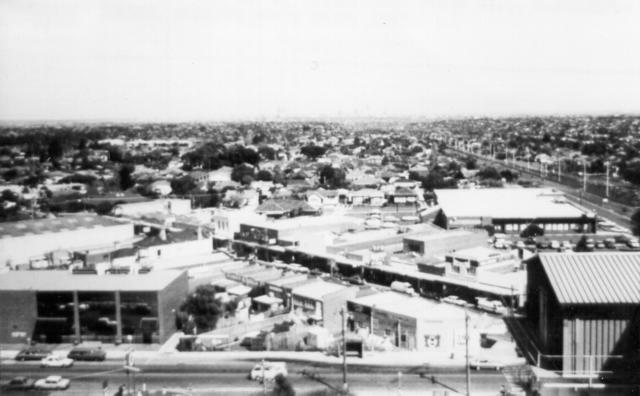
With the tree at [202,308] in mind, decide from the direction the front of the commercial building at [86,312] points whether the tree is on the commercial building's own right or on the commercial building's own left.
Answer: on the commercial building's own left

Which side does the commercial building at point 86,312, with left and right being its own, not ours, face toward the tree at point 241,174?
back

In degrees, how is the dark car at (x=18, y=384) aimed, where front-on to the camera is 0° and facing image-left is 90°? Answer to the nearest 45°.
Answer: approximately 90°

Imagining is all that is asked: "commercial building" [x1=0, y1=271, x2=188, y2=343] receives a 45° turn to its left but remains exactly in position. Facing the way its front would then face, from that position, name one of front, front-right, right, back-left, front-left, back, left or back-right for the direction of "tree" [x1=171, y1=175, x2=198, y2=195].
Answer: back-left

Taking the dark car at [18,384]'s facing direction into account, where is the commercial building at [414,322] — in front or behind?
behind

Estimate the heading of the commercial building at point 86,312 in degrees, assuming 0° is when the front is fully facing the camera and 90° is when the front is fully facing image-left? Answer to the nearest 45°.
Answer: approximately 0°

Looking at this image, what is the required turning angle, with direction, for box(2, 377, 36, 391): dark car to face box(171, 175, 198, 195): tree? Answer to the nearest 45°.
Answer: approximately 90° to its right

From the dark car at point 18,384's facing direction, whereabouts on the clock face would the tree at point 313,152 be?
The tree is roughly at 4 o'clock from the dark car.

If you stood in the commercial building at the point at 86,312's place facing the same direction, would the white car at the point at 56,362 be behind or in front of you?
in front

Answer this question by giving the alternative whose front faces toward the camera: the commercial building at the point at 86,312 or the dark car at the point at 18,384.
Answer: the commercial building

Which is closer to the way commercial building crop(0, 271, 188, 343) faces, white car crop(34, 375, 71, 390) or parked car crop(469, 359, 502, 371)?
the white car

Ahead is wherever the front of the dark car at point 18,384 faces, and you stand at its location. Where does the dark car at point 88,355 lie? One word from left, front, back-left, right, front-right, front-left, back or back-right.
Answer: back-right

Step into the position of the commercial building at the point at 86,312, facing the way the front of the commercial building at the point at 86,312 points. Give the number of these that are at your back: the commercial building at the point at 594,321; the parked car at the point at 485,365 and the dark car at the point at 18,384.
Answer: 0

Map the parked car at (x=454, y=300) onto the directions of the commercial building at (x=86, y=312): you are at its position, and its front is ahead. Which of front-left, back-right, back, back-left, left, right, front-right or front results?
left

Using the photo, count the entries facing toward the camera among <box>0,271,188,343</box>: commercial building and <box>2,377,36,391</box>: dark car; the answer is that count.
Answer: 1

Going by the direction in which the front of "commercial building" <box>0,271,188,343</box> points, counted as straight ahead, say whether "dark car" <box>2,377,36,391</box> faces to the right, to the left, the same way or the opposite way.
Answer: to the right

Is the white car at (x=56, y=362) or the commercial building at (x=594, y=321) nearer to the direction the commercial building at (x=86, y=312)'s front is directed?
the white car

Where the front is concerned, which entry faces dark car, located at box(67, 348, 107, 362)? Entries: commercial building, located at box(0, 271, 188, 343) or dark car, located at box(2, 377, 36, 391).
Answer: the commercial building
